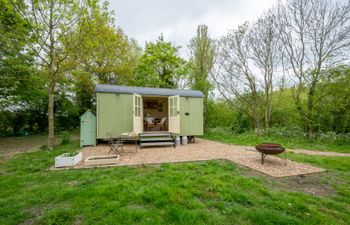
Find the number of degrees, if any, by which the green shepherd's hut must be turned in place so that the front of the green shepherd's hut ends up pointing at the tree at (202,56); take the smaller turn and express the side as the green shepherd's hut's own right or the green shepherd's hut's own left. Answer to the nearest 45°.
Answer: approximately 135° to the green shepherd's hut's own left

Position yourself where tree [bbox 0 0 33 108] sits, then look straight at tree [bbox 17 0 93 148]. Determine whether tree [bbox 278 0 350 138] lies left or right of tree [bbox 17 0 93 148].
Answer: left

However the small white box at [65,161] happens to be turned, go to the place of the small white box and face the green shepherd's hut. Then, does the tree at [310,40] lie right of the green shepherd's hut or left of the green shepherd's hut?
right

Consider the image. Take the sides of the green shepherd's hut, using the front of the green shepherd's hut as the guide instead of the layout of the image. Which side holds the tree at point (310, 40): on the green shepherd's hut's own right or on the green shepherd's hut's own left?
on the green shepherd's hut's own left

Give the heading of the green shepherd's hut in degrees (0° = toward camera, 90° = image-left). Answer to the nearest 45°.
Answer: approximately 0°

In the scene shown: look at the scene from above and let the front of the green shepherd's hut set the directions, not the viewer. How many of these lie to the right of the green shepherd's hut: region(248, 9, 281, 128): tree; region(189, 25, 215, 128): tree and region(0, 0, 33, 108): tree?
1

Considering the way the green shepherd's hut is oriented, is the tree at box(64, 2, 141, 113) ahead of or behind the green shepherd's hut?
behind

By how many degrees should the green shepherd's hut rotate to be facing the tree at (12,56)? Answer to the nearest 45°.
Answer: approximately 90° to its right

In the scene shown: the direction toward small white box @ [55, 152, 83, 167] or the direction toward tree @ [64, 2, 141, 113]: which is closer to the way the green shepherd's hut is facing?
the small white box

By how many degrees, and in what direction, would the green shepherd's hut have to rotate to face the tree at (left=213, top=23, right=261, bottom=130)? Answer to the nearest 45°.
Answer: approximately 135° to its left
